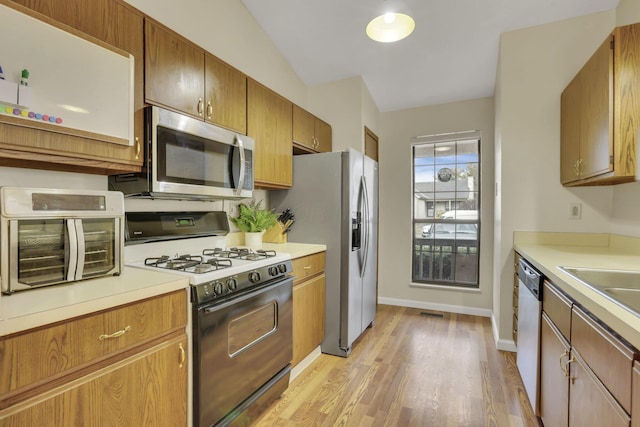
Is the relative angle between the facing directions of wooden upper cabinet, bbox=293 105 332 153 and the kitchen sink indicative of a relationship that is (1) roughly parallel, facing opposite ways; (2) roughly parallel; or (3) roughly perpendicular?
roughly parallel, facing opposite ways

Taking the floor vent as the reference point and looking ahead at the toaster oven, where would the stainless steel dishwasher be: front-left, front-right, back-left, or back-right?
front-left

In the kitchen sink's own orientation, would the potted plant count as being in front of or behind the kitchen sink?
in front

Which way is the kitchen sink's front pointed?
to the viewer's left

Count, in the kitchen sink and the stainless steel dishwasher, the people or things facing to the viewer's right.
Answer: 0

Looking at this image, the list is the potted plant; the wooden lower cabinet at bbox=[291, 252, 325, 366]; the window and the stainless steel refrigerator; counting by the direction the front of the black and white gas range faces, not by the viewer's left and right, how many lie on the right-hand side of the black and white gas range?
0

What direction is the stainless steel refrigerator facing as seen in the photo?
to the viewer's right

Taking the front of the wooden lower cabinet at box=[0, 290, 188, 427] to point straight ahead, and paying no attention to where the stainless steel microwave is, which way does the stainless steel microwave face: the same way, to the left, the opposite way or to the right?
the same way

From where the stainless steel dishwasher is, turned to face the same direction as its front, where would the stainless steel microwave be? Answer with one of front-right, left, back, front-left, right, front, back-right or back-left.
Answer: front-left

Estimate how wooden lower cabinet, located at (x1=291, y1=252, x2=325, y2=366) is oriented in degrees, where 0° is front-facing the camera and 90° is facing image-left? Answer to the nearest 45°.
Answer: approximately 315°

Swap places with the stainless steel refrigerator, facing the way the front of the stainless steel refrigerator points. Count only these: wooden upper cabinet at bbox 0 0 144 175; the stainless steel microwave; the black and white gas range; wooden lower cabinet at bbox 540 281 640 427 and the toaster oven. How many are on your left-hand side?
0

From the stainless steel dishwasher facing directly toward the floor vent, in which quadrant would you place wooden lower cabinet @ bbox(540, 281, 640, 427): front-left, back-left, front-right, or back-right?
back-left

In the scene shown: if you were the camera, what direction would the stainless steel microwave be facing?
facing the viewer and to the right of the viewer

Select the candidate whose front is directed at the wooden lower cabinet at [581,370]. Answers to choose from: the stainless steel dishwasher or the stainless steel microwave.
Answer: the stainless steel microwave

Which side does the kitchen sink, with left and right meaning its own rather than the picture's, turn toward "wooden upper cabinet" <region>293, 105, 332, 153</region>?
front

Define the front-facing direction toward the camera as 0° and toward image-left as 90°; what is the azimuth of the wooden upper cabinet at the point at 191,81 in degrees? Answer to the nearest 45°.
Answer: approximately 315°
